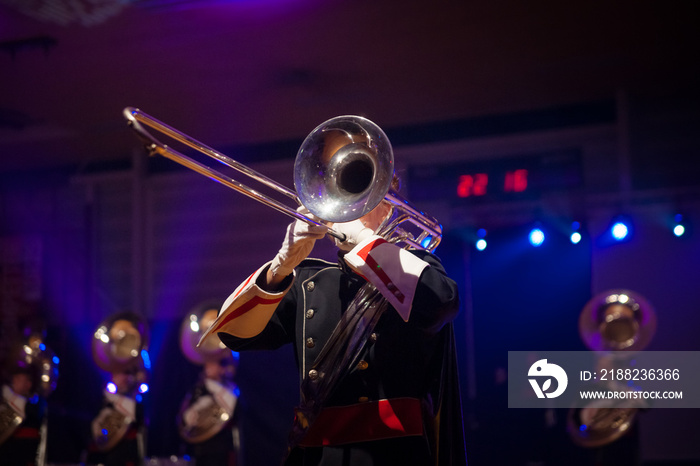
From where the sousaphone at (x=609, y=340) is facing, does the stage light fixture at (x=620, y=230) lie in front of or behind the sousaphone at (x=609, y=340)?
behind

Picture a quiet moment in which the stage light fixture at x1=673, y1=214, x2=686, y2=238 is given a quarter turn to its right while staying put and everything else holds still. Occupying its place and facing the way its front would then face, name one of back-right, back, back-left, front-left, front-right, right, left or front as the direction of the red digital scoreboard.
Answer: front

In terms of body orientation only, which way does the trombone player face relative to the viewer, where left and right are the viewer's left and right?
facing the viewer and to the left of the viewer

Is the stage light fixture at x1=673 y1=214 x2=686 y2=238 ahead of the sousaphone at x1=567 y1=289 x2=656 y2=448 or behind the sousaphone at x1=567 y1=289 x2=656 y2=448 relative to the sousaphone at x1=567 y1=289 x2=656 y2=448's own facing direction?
behind

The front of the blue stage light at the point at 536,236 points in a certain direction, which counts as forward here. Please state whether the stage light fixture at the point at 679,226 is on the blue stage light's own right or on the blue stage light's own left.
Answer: on the blue stage light's own left

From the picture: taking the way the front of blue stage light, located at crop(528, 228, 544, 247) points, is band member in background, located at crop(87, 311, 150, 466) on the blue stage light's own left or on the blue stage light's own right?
on the blue stage light's own right

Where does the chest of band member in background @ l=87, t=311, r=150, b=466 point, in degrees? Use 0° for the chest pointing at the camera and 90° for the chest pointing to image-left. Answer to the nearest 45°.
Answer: approximately 0°

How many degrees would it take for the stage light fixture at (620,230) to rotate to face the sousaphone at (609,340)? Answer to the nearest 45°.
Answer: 0° — it already faces it

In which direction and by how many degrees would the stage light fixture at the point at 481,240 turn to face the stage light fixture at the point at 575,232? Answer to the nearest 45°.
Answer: approximately 90° to its left
